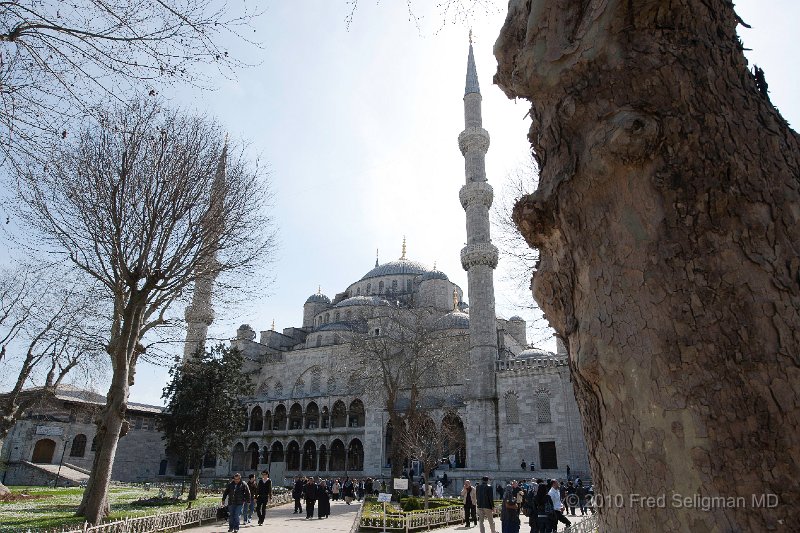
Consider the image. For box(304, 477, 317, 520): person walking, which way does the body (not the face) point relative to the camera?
toward the camera

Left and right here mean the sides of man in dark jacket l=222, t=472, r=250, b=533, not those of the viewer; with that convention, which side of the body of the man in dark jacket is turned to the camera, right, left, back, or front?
front

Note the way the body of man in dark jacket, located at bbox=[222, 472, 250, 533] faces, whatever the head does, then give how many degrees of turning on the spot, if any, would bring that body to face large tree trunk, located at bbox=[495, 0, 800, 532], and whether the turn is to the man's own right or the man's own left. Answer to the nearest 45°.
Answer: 0° — they already face it

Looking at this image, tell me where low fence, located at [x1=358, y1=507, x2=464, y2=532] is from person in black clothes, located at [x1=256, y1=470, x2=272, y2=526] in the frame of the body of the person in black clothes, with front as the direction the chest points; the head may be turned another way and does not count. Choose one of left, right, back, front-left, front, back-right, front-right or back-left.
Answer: left

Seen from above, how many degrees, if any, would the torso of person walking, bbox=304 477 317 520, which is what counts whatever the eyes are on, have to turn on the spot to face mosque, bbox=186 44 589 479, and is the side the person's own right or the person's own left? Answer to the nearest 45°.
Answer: approximately 135° to the person's own left

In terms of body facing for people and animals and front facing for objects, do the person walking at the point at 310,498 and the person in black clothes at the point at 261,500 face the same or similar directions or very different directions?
same or similar directions

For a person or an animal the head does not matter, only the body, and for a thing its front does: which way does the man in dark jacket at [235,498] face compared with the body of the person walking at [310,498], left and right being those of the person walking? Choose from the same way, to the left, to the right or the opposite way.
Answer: the same way

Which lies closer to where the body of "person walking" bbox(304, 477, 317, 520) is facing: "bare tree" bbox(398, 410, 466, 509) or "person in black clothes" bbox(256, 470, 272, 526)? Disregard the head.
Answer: the person in black clothes

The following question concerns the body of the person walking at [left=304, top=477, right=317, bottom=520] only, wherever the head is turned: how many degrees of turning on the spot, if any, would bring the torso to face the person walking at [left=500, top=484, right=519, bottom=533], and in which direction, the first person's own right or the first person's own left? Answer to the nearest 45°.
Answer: approximately 45° to the first person's own left

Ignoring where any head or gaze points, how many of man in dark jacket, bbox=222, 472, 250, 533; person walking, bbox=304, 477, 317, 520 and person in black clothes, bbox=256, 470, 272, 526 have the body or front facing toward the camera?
3

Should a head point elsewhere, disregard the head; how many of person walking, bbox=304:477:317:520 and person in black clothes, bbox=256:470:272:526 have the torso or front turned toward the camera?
2

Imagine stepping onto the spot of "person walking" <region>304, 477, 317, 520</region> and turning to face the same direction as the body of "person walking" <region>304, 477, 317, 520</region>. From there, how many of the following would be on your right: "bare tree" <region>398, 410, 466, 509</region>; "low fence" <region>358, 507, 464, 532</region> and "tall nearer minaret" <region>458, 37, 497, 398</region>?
0

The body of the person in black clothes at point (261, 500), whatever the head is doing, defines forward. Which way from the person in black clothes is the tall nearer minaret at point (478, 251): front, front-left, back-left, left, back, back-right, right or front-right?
back-left

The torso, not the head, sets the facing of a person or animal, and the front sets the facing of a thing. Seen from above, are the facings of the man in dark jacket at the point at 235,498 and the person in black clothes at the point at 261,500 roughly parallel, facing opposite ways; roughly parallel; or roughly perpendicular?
roughly parallel

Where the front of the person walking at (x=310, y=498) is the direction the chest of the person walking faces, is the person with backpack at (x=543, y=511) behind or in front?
in front
